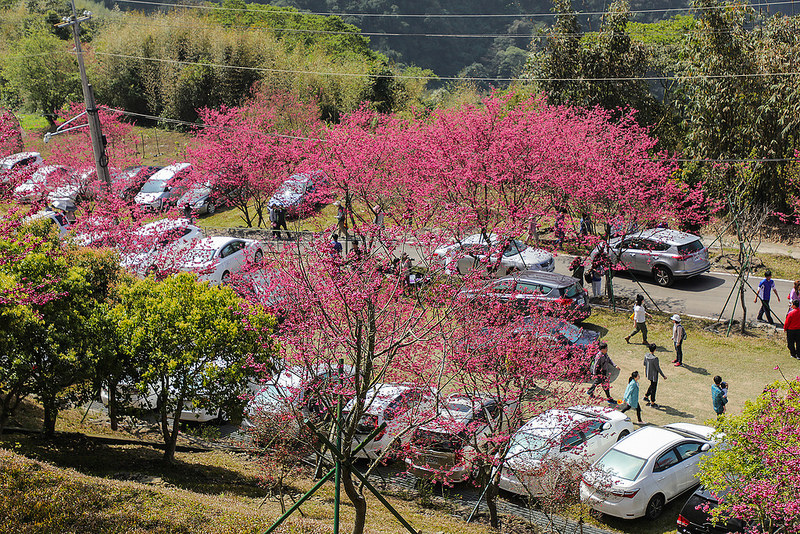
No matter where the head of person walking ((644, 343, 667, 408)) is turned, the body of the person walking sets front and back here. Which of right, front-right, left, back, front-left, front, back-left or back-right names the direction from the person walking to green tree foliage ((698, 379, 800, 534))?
back-right

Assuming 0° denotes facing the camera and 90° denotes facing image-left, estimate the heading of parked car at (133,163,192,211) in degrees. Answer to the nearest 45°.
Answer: approximately 45°

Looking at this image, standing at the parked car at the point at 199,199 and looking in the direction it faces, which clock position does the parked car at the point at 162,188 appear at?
the parked car at the point at 162,188 is roughly at 2 o'clock from the parked car at the point at 199,199.

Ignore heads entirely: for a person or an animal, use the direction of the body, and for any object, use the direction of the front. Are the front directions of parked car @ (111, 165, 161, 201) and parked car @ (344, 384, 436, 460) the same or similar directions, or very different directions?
very different directions

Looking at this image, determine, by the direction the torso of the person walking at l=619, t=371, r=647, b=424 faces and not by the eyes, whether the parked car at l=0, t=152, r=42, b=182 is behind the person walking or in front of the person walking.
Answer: behind

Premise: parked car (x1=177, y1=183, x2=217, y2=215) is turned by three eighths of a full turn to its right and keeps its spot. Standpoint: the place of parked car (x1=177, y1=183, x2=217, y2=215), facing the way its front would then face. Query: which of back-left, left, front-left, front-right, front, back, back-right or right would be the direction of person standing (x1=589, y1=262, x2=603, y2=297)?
back-right

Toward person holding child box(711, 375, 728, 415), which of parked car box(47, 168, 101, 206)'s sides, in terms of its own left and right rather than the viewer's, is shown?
left
